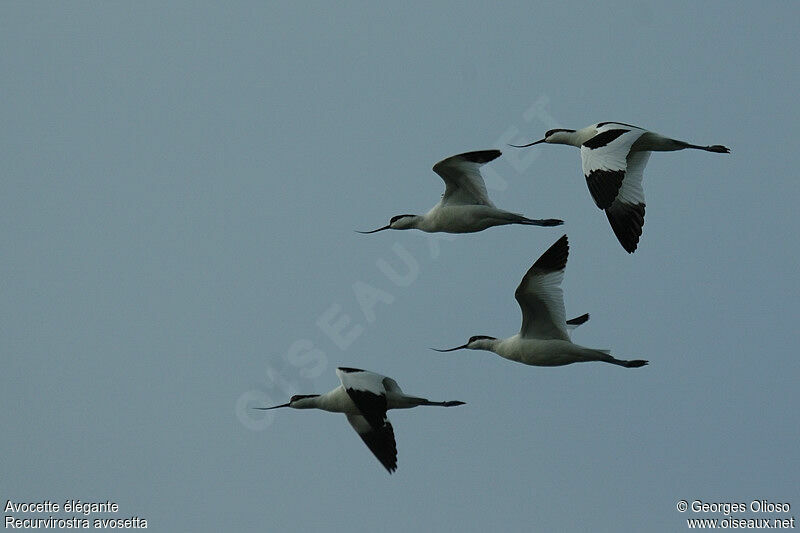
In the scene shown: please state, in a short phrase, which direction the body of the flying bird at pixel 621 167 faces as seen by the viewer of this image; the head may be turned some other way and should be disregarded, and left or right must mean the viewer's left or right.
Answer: facing to the left of the viewer

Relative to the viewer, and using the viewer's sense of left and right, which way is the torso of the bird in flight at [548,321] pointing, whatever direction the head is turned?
facing to the left of the viewer

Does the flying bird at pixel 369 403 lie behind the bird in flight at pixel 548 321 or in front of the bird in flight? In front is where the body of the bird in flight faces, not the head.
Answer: in front

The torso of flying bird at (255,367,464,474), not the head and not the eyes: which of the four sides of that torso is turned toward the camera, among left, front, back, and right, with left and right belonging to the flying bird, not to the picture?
left

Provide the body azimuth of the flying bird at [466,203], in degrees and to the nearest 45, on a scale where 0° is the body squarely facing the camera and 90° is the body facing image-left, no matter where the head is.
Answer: approximately 90°
